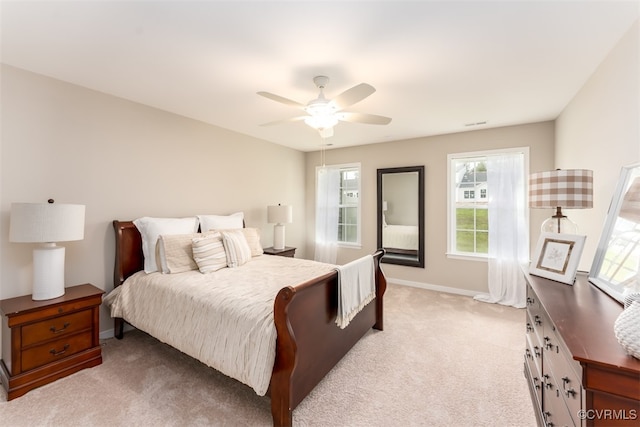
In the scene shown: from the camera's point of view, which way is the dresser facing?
to the viewer's left

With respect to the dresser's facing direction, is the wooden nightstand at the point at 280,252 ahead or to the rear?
ahead

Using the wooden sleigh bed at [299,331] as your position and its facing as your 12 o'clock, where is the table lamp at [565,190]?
The table lamp is roughly at 11 o'clock from the wooden sleigh bed.

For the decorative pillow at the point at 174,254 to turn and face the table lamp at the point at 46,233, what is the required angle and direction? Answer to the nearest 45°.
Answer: approximately 135° to its right

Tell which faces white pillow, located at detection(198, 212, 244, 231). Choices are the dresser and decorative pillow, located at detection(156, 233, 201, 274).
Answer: the dresser

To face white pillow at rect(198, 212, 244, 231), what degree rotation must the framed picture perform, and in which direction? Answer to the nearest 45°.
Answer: approximately 45° to its right

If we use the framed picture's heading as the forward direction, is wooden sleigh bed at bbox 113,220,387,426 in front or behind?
in front

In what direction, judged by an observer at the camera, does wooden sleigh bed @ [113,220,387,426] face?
facing the viewer and to the right of the viewer

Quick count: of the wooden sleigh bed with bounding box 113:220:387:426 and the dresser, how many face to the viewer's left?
1

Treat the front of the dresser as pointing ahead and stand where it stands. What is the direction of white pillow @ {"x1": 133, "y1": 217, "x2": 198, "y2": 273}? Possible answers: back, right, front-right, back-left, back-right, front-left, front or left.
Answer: front

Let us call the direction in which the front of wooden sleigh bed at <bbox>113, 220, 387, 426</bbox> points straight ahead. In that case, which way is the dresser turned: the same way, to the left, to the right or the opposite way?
the opposite way

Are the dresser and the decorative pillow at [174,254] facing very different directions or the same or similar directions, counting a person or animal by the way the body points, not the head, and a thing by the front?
very different directions

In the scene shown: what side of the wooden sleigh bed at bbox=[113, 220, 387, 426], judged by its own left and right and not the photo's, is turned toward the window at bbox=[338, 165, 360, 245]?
left

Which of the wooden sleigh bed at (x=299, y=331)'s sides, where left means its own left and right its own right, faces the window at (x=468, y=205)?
left

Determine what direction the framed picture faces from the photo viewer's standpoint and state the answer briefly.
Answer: facing the viewer and to the left of the viewer

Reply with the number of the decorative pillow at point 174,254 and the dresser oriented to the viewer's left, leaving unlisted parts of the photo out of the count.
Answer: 1

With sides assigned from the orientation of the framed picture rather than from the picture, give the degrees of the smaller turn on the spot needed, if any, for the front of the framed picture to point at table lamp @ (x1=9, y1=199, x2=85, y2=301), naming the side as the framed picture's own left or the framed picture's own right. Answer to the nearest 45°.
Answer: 0° — it already faces it

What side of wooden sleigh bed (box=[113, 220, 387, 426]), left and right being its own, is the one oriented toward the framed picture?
front

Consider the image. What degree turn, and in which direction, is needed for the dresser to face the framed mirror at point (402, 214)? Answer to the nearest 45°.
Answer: approximately 45° to its right
